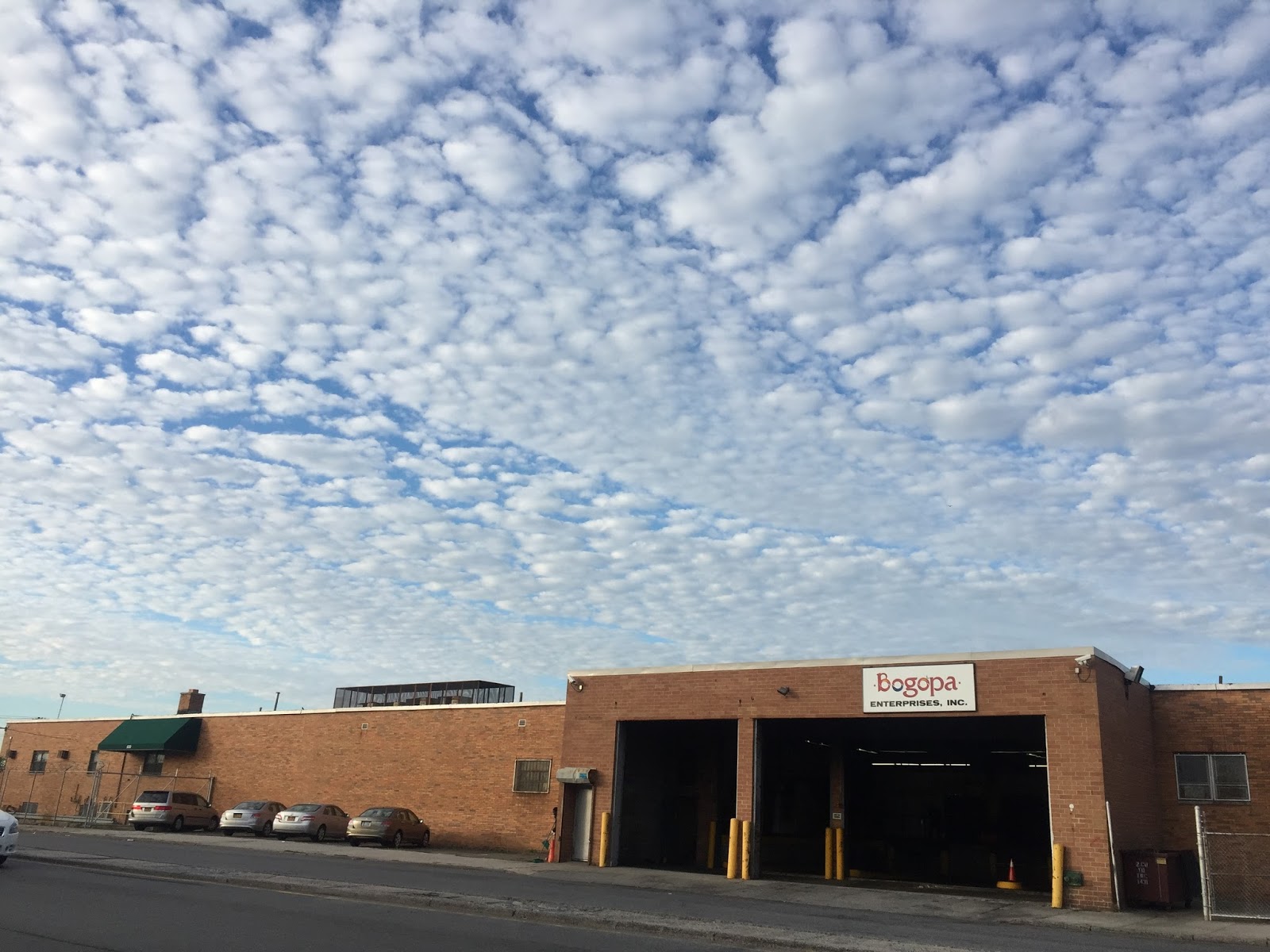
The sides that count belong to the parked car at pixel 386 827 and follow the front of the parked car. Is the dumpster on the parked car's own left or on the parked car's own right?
on the parked car's own right

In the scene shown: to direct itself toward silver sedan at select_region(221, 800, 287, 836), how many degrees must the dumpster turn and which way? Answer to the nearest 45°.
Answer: approximately 45° to its right

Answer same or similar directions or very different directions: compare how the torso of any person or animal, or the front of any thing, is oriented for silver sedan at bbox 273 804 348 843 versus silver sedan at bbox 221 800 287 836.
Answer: same or similar directions

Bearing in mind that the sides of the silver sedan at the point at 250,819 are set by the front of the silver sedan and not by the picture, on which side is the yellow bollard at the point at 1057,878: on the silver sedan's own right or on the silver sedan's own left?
on the silver sedan's own right

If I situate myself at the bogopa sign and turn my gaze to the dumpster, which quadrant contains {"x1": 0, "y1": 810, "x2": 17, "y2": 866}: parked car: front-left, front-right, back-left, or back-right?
back-right

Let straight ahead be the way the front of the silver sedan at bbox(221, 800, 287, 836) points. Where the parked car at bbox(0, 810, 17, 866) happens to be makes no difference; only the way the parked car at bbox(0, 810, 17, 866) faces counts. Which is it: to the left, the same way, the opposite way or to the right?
to the right

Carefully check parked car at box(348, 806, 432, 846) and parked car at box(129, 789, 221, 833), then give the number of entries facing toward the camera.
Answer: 0

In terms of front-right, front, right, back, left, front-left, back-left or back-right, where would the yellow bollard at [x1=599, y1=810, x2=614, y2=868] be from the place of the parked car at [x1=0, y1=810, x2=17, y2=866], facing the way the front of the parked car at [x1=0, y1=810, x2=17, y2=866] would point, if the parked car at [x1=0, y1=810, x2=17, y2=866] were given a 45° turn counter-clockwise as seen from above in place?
front

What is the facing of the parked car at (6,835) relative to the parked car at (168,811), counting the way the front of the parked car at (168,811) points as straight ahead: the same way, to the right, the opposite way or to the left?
to the right

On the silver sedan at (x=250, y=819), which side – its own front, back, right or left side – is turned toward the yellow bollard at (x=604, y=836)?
right

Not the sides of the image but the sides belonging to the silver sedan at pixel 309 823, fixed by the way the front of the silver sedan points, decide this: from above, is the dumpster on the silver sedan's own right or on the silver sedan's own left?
on the silver sedan's own right

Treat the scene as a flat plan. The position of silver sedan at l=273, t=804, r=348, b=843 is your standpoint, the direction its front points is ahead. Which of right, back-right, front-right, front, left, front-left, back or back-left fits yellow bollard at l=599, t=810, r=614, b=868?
right
